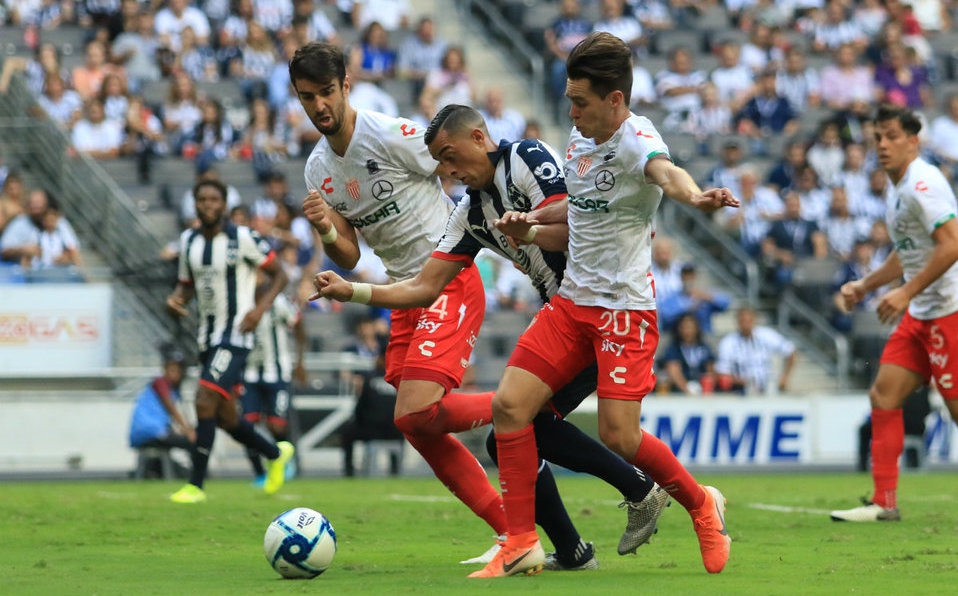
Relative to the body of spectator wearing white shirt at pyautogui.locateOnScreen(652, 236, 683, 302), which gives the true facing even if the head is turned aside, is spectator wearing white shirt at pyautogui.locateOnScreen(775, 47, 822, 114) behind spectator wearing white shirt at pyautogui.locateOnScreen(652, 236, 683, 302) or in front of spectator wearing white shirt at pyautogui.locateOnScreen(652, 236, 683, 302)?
behind

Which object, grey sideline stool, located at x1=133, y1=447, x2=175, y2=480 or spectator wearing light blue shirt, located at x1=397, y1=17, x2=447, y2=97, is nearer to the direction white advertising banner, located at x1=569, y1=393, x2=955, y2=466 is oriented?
the grey sideline stool

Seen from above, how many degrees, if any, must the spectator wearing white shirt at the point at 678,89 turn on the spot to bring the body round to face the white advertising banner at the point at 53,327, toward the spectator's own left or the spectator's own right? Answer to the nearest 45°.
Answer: approximately 45° to the spectator's own right

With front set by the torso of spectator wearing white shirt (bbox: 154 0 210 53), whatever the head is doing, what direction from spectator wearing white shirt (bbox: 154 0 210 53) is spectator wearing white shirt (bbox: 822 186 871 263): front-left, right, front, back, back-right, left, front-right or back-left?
left

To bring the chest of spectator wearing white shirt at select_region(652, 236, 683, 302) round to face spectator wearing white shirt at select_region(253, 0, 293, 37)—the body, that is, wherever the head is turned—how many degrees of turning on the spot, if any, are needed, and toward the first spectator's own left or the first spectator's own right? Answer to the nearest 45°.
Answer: approximately 90° to the first spectator's own right

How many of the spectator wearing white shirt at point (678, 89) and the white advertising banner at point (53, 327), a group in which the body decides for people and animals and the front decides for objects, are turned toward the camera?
2

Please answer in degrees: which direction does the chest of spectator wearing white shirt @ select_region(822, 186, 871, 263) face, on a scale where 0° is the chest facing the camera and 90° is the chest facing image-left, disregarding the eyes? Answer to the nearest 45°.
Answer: approximately 0°

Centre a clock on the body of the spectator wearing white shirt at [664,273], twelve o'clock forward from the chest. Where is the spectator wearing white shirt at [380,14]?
the spectator wearing white shirt at [380,14] is roughly at 4 o'clock from the spectator wearing white shirt at [664,273].

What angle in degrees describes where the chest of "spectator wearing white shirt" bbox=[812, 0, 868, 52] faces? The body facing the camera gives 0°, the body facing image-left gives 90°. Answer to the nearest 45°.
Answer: approximately 0°

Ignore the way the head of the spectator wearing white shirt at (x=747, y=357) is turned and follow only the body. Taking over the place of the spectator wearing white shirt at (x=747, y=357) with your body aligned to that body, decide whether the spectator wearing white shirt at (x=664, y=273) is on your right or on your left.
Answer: on your right

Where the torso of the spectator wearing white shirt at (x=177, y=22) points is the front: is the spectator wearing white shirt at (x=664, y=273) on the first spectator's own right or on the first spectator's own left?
on the first spectator's own left

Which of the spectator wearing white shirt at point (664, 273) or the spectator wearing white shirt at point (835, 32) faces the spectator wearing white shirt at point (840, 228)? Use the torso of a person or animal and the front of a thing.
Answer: the spectator wearing white shirt at point (835, 32)

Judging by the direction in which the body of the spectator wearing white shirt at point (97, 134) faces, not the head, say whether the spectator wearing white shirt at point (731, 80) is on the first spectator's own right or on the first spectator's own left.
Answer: on the first spectator's own left

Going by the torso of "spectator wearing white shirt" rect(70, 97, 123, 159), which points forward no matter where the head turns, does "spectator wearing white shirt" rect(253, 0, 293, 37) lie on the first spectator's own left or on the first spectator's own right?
on the first spectator's own left
